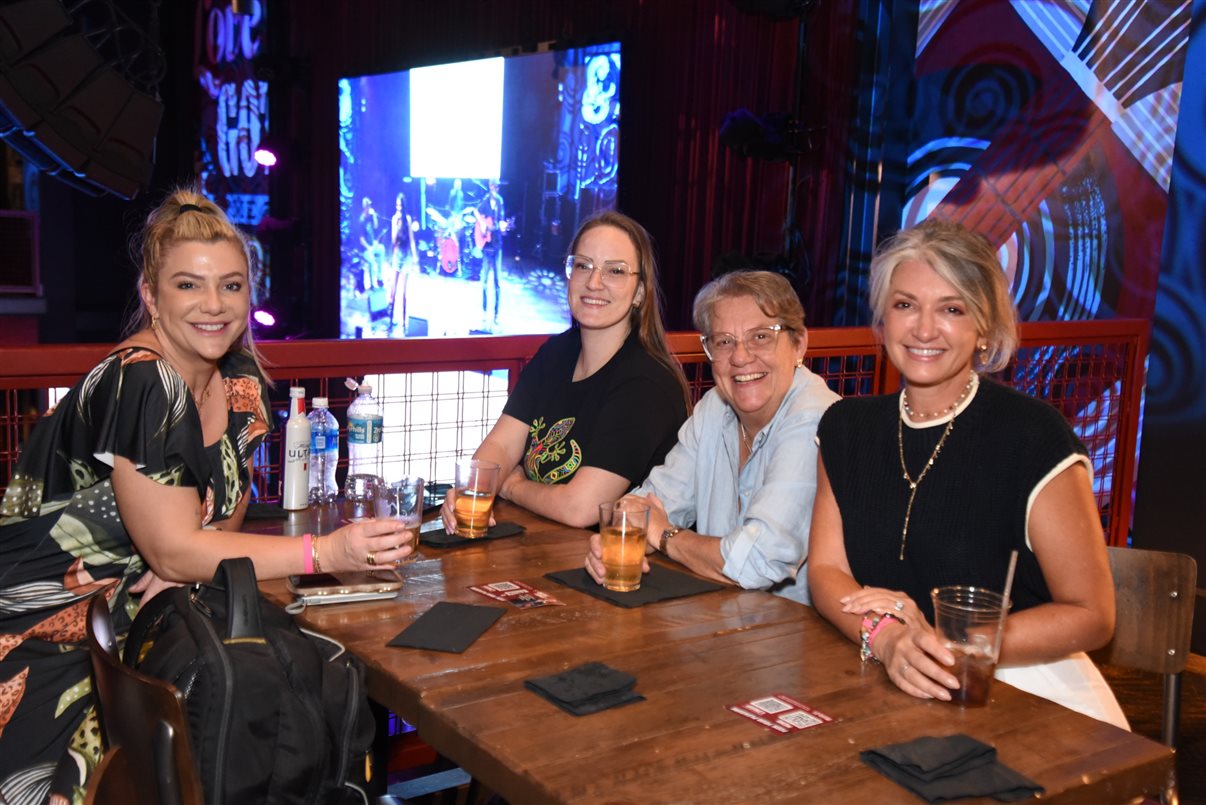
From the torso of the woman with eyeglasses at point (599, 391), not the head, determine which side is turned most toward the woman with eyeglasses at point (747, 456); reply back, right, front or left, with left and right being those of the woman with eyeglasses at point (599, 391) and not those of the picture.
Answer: left

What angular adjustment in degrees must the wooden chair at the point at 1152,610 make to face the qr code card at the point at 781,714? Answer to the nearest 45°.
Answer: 0° — it already faces it

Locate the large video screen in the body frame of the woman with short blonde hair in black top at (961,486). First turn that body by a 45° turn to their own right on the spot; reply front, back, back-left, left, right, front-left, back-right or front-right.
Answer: front-right

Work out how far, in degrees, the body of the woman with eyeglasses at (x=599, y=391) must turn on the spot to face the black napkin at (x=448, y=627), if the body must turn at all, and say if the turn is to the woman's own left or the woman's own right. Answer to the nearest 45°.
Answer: approximately 45° to the woman's own left

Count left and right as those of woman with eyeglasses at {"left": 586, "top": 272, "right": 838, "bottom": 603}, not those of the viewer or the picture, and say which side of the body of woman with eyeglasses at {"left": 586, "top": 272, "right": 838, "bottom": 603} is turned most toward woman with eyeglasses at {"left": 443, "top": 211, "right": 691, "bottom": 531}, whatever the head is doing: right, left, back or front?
right

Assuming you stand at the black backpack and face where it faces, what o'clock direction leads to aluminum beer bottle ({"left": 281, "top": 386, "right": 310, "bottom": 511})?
The aluminum beer bottle is roughly at 9 o'clock from the black backpack.

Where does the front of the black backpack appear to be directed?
to the viewer's right
